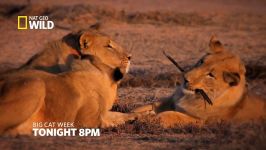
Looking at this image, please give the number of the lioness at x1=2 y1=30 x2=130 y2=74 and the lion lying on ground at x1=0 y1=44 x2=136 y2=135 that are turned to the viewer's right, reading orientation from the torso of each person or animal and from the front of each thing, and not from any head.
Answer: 2

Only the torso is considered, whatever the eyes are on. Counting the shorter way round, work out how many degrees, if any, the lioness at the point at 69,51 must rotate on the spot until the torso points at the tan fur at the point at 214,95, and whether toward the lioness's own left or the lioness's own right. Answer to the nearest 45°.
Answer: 0° — it already faces it

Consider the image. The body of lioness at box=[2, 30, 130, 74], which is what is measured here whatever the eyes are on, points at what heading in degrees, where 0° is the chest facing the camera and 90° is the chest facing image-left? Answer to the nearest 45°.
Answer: approximately 270°

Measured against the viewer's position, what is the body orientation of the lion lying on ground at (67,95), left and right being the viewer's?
facing to the right of the viewer
